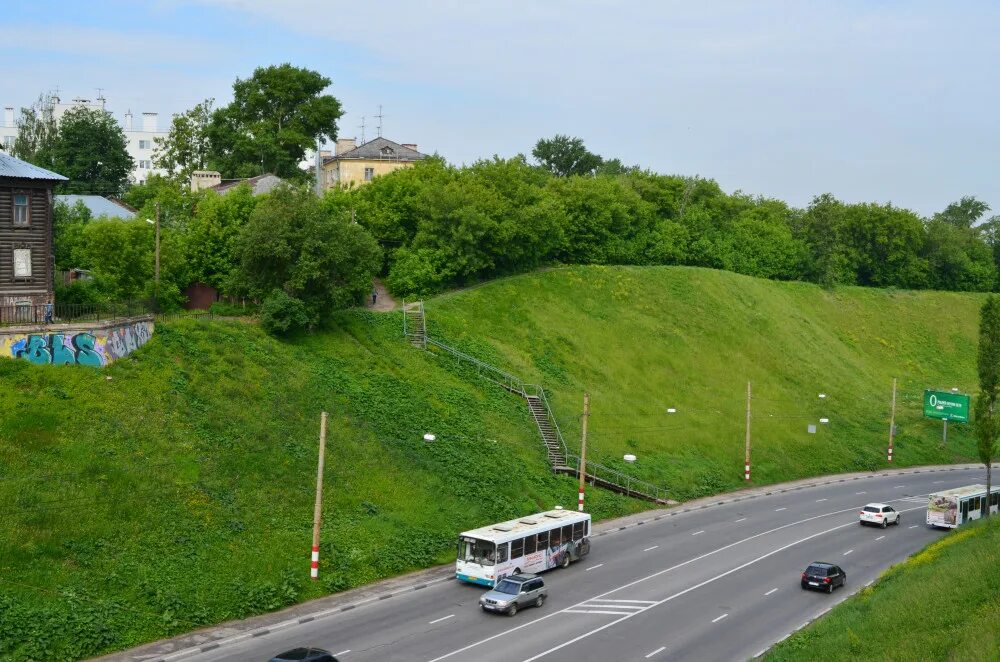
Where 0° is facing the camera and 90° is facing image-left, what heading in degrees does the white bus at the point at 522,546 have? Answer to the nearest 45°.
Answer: approximately 45°

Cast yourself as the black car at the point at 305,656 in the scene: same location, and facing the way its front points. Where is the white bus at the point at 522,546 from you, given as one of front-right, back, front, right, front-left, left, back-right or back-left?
back

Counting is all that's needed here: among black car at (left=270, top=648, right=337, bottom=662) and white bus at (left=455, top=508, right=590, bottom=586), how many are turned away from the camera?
0

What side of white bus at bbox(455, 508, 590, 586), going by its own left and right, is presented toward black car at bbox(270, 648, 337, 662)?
front

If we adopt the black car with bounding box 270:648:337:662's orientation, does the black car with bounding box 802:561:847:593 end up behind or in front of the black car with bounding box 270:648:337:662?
behind

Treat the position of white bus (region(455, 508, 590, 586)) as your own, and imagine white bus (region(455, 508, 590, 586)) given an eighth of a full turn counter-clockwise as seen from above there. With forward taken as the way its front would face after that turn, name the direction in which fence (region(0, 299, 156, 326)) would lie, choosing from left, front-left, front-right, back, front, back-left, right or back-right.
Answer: right

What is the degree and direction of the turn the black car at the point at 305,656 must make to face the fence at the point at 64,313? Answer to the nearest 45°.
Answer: approximately 90° to its right

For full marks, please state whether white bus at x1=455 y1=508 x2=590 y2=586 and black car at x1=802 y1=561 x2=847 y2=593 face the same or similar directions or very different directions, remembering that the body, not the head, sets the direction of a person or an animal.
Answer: very different directions

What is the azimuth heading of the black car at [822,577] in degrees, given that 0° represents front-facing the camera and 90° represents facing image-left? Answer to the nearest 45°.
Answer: approximately 225°

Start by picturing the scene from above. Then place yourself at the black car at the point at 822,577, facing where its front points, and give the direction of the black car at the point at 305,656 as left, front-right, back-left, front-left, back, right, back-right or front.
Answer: back

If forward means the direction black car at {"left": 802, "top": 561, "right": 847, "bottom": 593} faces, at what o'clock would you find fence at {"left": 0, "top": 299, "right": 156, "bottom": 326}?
The fence is roughly at 7 o'clock from the black car.
